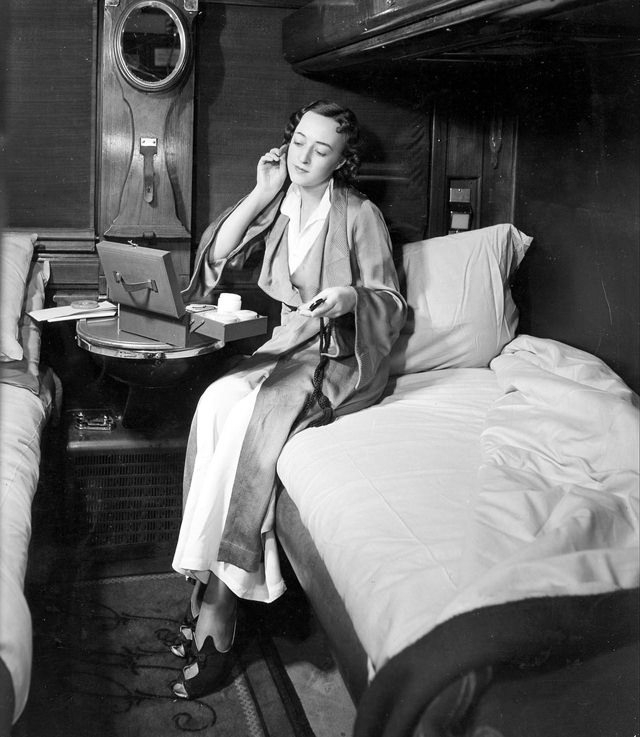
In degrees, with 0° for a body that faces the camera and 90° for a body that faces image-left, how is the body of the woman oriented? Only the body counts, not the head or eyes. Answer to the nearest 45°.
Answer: approximately 45°

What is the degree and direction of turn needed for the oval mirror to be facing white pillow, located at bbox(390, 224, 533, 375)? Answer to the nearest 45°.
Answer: approximately 90° to its left

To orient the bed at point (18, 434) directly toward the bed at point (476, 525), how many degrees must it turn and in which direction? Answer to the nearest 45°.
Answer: approximately 45° to its left

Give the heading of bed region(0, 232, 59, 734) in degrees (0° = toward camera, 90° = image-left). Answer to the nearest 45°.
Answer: approximately 0°

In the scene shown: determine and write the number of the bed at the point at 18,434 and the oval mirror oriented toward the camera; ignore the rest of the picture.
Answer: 2
